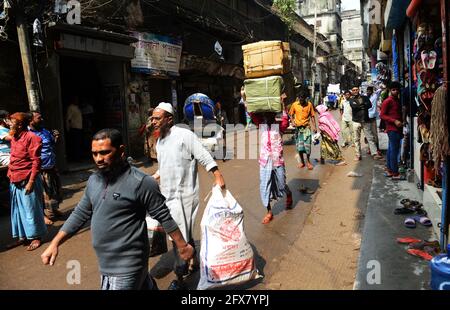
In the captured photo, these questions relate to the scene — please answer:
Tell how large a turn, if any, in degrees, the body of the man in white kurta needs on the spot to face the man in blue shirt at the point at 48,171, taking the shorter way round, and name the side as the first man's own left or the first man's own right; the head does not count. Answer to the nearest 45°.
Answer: approximately 90° to the first man's own right

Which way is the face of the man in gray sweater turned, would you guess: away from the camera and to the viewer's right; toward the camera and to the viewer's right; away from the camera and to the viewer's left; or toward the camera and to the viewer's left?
toward the camera and to the viewer's left

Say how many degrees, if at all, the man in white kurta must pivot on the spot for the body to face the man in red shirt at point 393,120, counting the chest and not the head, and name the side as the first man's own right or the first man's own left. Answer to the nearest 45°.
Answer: approximately 180°

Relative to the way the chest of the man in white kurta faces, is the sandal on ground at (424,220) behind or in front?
behind

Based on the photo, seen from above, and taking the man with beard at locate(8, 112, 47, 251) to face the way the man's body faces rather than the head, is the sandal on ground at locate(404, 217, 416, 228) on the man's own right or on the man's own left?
on the man's own left

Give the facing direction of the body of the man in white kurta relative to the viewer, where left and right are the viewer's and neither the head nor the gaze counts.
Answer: facing the viewer and to the left of the viewer

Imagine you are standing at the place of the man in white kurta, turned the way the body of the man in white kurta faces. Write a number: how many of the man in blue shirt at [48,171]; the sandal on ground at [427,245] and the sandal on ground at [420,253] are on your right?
1

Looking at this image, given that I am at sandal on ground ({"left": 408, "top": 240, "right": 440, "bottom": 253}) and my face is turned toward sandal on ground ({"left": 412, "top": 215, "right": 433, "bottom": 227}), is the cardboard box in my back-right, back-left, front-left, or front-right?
front-left

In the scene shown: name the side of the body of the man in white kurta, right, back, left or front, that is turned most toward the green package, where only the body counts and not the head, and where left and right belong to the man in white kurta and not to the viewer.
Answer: back

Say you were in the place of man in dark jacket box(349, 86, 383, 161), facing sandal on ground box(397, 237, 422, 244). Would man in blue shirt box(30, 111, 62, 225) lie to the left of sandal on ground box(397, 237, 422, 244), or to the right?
right

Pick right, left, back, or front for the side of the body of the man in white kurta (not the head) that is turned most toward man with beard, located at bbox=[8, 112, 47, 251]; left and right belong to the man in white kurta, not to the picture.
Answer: right
